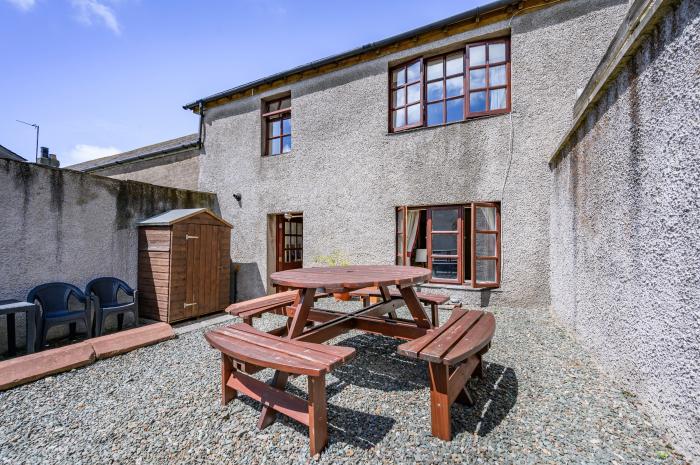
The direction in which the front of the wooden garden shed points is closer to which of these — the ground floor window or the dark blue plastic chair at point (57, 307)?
the ground floor window

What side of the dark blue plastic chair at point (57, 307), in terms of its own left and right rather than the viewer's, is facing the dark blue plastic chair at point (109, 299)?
left
